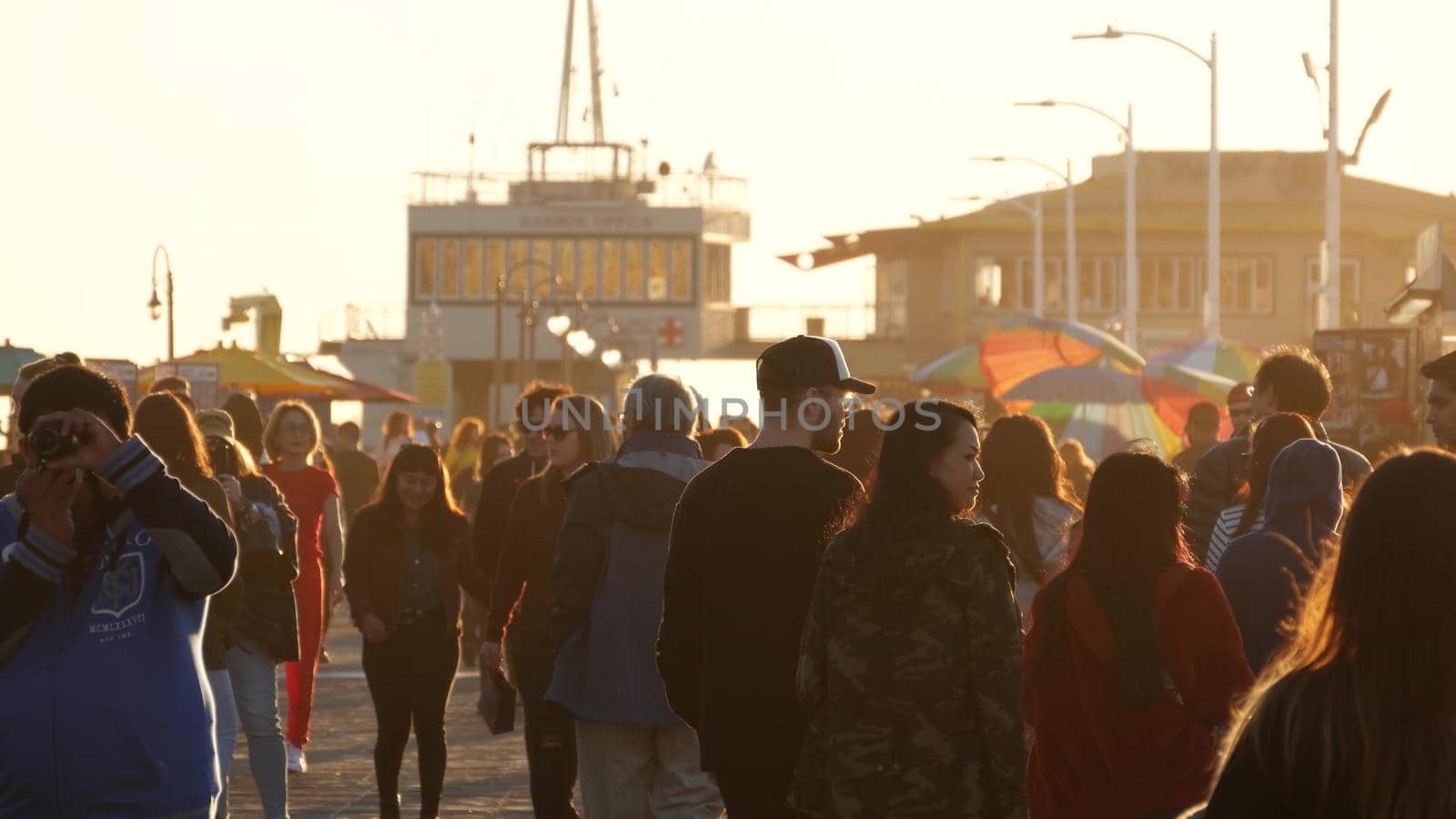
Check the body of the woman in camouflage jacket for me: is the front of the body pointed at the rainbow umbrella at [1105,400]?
yes

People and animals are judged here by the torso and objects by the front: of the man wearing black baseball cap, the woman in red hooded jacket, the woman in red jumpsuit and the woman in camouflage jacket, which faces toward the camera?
the woman in red jumpsuit

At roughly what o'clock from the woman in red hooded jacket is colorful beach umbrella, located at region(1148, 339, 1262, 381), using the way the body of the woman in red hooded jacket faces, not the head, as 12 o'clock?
The colorful beach umbrella is roughly at 12 o'clock from the woman in red hooded jacket.

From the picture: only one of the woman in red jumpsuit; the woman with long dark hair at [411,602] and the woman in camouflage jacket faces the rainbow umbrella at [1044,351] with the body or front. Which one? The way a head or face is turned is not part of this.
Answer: the woman in camouflage jacket

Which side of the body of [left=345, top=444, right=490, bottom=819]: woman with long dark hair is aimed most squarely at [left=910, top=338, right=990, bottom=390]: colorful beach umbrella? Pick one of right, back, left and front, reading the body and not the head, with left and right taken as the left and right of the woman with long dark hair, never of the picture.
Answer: back

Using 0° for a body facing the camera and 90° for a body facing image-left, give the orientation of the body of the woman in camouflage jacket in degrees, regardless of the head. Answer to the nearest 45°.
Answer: approximately 180°

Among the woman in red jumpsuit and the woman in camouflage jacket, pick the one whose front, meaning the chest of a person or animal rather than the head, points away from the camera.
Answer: the woman in camouflage jacket

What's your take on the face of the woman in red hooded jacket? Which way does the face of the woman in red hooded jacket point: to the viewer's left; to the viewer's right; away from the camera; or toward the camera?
away from the camera

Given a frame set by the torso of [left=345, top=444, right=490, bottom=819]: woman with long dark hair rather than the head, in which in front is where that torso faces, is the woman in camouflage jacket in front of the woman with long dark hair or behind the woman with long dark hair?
in front

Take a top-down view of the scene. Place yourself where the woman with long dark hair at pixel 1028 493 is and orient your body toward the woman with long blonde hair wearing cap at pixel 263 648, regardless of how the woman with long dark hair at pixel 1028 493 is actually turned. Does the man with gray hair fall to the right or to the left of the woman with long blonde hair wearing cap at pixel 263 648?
left

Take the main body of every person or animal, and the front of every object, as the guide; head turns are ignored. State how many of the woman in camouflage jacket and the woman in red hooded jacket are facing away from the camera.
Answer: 2

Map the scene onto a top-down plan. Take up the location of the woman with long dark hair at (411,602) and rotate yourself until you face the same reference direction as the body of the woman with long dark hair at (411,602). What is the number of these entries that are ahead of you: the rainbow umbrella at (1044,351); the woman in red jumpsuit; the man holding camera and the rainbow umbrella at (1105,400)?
1

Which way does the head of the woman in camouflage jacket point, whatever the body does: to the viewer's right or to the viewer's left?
to the viewer's right

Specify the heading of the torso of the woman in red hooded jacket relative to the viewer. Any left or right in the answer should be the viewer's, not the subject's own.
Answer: facing away from the viewer

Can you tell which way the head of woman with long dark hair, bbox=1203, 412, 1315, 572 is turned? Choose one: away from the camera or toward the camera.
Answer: away from the camera

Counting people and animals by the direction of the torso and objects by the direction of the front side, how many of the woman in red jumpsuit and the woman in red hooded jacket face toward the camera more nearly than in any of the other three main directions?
1
